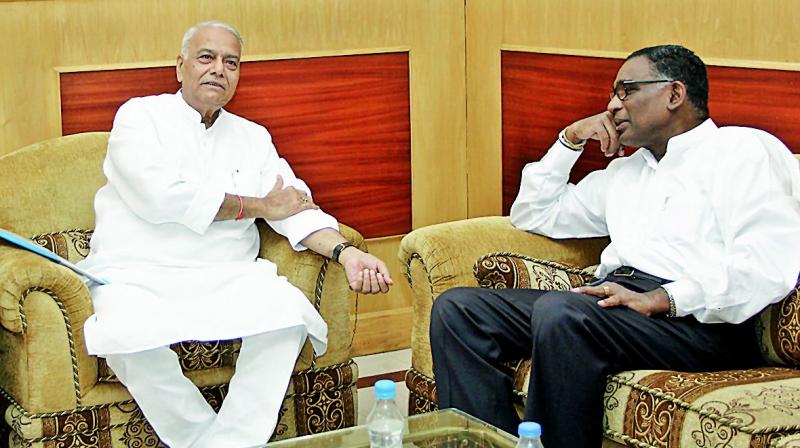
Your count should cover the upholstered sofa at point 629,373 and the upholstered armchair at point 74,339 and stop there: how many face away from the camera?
0

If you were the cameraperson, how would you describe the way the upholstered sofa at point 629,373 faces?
facing the viewer and to the left of the viewer

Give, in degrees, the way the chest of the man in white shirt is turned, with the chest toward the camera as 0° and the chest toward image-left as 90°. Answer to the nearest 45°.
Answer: approximately 45°

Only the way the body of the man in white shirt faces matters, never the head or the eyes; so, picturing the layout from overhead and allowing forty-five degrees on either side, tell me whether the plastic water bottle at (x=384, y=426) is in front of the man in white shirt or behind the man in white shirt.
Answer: in front

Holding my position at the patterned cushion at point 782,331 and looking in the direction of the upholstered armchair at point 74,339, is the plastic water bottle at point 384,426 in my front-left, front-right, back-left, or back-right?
front-left

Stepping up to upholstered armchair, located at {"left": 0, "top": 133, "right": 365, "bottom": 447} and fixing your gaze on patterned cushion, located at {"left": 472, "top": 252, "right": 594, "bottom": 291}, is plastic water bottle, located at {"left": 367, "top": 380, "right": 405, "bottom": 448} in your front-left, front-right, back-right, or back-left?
front-right

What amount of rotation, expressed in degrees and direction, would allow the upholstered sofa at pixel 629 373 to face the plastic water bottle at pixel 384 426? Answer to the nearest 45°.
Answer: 0° — it already faces it

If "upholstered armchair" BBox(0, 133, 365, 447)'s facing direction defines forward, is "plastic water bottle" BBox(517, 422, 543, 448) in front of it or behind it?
in front

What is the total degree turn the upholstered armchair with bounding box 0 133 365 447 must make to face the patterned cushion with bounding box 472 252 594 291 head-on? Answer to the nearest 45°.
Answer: approximately 45° to its left

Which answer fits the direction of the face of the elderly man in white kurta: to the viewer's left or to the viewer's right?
to the viewer's right

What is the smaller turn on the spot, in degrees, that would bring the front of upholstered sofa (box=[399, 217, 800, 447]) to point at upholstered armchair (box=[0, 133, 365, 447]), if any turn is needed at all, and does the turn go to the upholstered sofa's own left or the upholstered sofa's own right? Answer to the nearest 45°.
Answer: approximately 45° to the upholstered sofa's own right

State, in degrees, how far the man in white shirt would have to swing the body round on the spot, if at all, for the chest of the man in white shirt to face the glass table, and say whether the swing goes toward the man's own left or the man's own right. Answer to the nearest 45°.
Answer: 0° — they already face it

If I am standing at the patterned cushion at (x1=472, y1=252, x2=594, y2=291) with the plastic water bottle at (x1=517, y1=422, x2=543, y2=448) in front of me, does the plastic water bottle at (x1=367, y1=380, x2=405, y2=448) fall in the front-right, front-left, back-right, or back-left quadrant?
front-right

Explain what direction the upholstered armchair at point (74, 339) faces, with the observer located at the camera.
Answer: facing the viewer and to the right of the viewer
